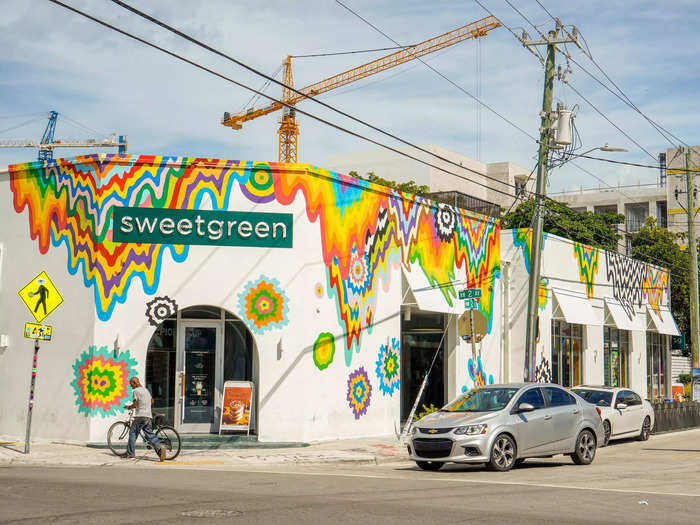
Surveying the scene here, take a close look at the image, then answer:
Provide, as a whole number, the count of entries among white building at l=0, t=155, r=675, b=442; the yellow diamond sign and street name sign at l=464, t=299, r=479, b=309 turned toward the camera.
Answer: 3

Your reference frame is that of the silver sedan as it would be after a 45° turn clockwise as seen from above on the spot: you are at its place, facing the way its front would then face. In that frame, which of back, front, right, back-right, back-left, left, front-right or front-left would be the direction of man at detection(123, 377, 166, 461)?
front

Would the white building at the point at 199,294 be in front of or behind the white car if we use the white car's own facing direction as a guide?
in front

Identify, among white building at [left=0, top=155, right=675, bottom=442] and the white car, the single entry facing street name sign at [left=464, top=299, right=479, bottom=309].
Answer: the white car

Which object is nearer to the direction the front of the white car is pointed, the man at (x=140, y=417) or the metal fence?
the man

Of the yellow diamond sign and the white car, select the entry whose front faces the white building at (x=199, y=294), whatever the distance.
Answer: the white car

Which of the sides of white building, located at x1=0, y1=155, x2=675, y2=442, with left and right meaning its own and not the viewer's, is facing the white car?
left

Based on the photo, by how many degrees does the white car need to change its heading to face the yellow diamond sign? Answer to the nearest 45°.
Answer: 0° — it already faces it

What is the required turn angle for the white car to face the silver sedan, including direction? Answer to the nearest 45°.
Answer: approximately 45° to its left
